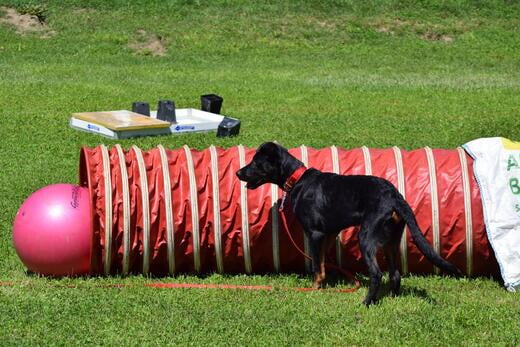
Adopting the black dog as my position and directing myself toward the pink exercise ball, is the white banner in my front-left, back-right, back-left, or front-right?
back-right

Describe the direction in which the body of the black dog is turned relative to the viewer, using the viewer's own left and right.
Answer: facing away from the viewer and to the left of the viewer

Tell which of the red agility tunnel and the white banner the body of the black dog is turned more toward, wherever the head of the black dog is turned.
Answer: the red agility tunnel

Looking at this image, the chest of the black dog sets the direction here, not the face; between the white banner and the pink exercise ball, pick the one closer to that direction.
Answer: the pink exercise ball

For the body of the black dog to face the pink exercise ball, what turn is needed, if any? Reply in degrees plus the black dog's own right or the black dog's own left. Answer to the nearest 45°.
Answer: approximately 45° to the black dog's own left

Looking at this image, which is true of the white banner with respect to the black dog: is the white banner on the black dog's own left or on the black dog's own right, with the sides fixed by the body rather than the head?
on the black dog's own right
